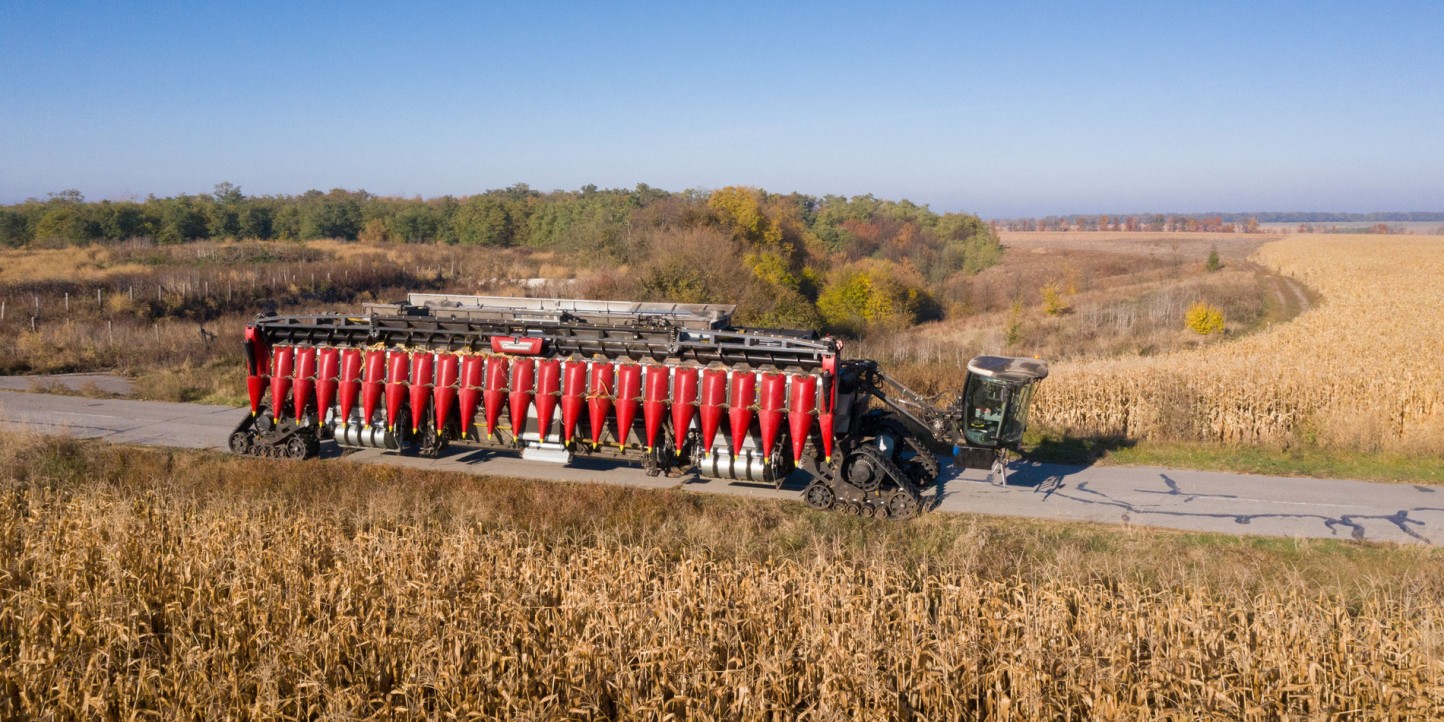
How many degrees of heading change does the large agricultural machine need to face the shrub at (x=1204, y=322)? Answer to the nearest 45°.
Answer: approximately 45° to its left

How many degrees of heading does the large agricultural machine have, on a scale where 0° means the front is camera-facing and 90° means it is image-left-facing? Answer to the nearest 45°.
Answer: approximately 270°

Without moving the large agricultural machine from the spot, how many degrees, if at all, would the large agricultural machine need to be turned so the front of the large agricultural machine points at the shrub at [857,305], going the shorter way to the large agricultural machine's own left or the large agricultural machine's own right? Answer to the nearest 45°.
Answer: approximately 90° to the large agricultural machine's own left
